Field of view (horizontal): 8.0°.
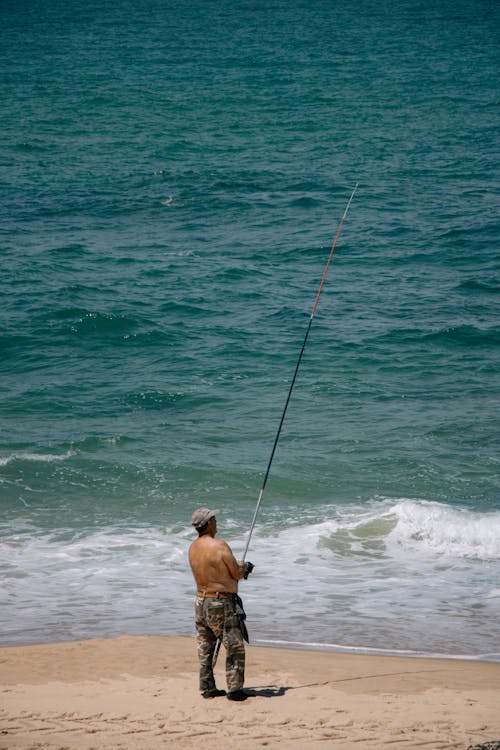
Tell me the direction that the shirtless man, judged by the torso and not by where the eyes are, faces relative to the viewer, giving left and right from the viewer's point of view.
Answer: facing away from the viewer and to the right of the viewer

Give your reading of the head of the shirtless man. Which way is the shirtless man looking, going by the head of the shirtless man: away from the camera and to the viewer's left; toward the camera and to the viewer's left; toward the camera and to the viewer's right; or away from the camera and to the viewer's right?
away from the camera and to the viewer's right
